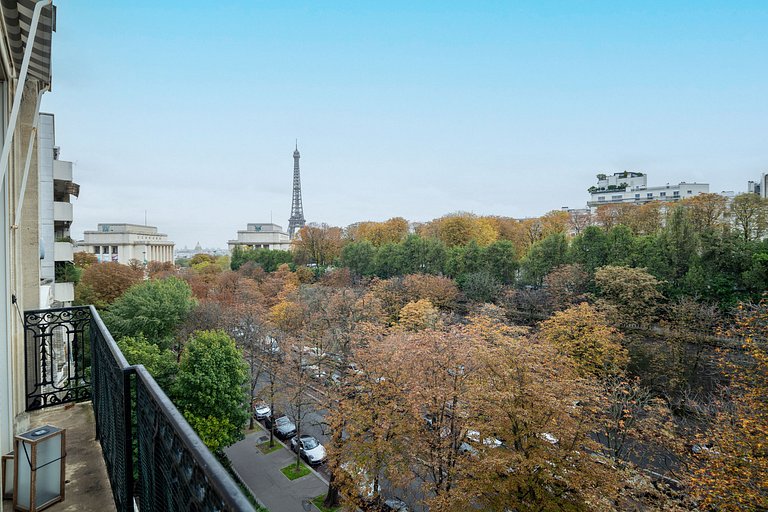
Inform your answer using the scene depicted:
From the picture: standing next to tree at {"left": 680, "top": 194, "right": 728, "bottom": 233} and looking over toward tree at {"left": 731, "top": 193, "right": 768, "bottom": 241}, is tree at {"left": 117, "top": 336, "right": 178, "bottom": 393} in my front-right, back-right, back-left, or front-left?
back-right

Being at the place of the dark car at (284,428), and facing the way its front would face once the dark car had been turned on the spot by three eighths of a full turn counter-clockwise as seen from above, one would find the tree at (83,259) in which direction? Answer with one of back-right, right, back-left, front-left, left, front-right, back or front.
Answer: front-left

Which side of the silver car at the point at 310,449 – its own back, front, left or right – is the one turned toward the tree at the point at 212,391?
right

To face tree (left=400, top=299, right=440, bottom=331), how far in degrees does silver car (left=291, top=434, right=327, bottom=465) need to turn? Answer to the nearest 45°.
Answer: approximately 90° to its left

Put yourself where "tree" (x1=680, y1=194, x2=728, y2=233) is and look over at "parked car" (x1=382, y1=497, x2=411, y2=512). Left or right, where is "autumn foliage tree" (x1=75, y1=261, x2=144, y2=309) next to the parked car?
right

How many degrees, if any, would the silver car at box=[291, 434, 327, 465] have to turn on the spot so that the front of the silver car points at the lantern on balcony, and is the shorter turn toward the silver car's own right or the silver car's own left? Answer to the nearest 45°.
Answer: approximately 45° to the silver car's own right

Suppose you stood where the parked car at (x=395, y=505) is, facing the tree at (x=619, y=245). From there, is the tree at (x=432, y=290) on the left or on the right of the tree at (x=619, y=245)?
left

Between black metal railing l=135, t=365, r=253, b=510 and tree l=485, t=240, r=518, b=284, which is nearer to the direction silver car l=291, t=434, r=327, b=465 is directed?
the black metal railing

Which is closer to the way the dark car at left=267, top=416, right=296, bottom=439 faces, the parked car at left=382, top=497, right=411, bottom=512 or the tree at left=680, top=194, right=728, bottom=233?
the parked car

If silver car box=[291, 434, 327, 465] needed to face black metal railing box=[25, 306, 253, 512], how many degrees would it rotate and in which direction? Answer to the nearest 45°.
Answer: approximately 45° to its right

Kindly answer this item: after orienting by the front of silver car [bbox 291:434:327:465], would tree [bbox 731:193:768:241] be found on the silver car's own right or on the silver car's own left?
on the silver car's own left

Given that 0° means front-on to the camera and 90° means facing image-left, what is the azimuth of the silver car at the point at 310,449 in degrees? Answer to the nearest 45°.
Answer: approximately 315°
